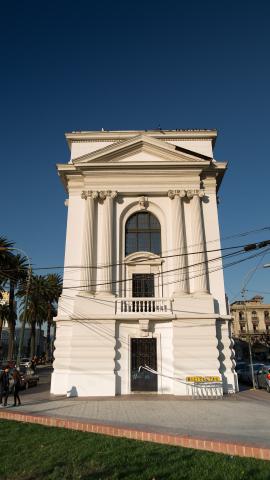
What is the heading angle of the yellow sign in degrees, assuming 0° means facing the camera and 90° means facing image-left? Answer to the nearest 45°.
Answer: approximately 0°

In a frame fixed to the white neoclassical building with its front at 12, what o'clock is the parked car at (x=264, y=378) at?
The parked car is roughly at 8 o'clock from the white neoclassical building.

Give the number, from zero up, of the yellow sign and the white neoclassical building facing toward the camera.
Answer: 2

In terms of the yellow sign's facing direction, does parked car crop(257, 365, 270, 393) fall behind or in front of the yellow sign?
behind
